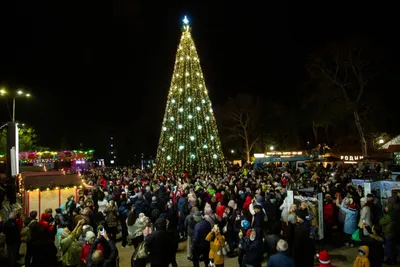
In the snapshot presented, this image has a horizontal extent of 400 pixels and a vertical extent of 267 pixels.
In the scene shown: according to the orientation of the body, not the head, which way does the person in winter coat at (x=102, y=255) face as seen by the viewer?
away from the camera

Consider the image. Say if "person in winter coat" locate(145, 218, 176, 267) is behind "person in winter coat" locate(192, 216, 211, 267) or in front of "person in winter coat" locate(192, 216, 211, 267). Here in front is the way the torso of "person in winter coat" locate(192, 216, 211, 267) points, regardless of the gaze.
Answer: behind

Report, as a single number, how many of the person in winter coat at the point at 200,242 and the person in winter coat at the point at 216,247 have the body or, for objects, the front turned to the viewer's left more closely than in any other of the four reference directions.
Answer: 0

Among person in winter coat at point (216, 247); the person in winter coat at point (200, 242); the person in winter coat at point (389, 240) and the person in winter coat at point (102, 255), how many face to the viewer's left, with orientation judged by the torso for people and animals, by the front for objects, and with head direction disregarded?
1

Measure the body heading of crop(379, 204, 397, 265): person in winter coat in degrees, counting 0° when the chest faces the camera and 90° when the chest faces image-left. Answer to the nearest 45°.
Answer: approximately 90°

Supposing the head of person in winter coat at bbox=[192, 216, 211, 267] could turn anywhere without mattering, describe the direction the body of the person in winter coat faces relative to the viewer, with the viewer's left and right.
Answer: facing away from the viewer

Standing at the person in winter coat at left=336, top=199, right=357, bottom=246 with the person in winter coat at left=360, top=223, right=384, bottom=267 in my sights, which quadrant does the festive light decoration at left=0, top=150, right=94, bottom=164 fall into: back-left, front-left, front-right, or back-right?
back-right

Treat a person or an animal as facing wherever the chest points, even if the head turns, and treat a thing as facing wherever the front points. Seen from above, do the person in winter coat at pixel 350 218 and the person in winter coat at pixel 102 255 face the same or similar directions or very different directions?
same or similar directions
